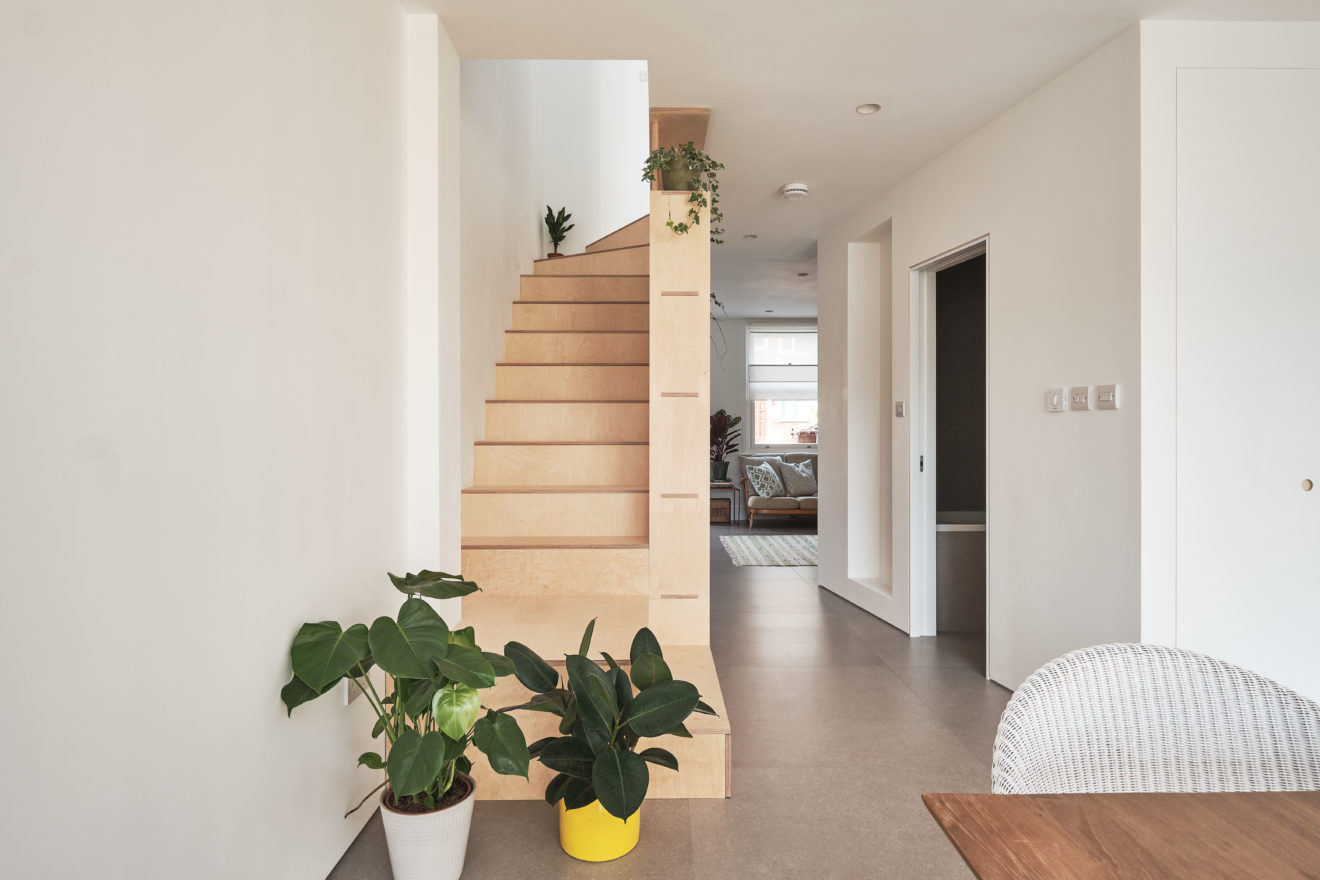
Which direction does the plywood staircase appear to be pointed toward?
toward the camera

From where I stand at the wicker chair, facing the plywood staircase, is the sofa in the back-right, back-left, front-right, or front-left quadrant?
front-right

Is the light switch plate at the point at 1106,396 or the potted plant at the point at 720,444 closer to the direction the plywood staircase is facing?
the light switch plate

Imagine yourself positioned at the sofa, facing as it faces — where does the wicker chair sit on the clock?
The wicker chair is roughly at 12 o'clock from the sofa.

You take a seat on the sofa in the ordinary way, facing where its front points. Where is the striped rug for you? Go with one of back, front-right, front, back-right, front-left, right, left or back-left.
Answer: front

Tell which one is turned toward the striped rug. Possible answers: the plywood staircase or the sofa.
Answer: the sofa

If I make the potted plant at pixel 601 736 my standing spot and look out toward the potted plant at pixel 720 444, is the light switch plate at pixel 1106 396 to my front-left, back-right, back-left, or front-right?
front-right

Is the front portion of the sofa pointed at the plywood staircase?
yes

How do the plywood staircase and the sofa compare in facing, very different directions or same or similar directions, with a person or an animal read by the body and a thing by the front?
same or similar directions

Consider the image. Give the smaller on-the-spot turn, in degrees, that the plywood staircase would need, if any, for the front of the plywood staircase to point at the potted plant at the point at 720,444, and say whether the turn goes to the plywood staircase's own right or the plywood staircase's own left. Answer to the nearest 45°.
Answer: approximately 180°

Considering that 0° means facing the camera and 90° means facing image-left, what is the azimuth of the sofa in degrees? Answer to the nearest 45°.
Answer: approximately 0°

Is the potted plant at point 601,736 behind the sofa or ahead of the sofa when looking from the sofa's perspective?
ahead

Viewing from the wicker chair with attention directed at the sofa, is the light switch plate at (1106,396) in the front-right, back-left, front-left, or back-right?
front-right

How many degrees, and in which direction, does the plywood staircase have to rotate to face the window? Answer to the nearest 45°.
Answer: approximately 180°

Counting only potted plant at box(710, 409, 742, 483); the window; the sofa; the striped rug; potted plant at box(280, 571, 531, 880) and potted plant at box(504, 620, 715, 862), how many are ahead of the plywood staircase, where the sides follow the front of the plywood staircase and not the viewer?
2

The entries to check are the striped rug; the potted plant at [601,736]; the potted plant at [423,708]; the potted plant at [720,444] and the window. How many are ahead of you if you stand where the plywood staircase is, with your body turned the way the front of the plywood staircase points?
2

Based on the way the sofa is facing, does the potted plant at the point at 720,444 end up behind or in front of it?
behind

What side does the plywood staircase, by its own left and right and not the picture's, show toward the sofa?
back
